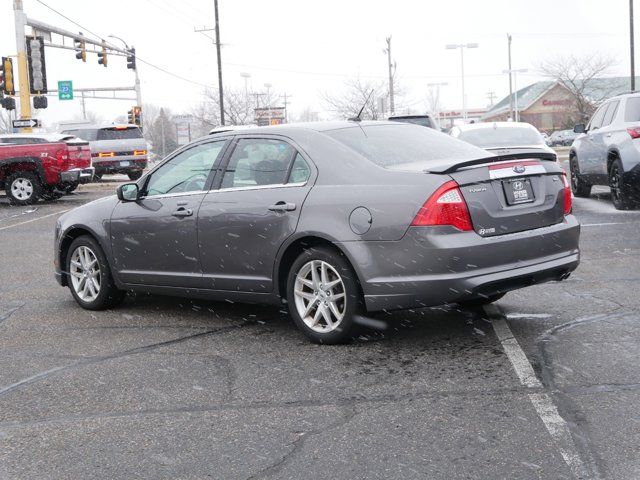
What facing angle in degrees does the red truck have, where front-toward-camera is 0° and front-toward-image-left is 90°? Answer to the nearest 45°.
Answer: approximately 135°

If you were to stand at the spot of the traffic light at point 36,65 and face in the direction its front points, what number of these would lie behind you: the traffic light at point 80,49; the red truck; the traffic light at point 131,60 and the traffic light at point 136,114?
1

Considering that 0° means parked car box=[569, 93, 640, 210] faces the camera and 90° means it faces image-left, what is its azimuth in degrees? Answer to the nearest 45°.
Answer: approximately 135°

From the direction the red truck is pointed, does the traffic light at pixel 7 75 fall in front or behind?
in front

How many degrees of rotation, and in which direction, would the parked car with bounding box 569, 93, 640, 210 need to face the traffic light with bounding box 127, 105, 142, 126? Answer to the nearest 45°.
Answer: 0° — it already faces it

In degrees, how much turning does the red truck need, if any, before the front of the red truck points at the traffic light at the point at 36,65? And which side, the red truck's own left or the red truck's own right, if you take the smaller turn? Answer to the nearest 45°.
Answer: approximately 45° to the red truck's own right

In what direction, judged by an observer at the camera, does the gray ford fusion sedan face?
facing away from the viewer and to the left of the viewer

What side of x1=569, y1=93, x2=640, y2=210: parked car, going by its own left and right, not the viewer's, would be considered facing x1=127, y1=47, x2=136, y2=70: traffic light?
front
